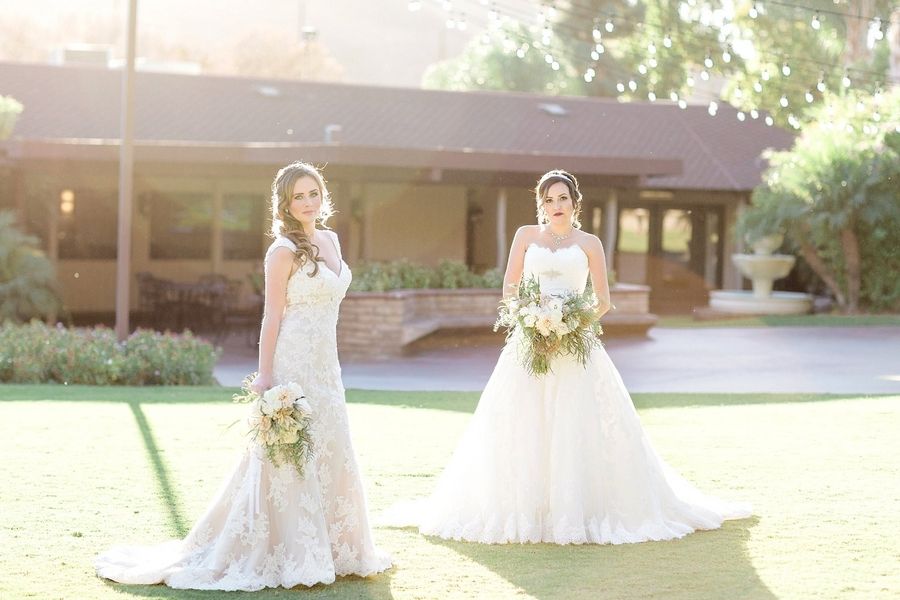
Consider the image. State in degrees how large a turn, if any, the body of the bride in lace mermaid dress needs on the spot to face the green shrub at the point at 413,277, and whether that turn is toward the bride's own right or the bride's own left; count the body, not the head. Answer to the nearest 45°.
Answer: approximately 135° to the bride's own left

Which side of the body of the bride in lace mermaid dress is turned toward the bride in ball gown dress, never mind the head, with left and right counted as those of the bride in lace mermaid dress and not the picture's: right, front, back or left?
left

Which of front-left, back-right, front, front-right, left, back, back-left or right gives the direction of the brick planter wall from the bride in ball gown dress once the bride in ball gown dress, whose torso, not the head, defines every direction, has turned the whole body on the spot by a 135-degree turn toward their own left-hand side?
front-left

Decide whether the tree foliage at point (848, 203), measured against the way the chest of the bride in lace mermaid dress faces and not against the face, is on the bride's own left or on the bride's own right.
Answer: on the bride's own left

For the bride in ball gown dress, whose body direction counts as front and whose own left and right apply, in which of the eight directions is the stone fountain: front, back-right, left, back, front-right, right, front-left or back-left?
back

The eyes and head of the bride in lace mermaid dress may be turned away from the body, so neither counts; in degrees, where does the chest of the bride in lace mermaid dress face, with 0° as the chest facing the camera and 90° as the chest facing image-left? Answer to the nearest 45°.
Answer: approximately 315°

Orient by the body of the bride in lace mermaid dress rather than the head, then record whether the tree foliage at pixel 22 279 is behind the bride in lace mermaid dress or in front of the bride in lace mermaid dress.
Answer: behind

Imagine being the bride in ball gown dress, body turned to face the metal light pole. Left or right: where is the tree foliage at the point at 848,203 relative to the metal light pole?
right

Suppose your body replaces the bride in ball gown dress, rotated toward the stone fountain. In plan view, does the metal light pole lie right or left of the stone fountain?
left

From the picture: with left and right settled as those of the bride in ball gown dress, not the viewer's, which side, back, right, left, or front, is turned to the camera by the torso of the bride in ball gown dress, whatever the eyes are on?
front

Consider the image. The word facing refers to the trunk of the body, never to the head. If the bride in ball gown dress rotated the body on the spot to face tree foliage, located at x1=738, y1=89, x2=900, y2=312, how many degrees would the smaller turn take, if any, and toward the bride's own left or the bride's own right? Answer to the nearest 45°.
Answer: approximately 180°

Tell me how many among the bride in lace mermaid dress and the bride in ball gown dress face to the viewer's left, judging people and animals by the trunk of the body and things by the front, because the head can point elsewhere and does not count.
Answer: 0
